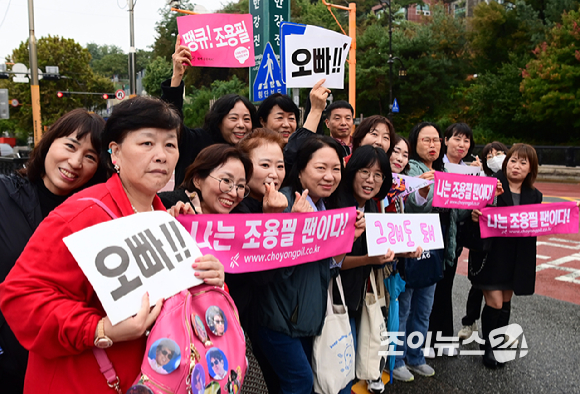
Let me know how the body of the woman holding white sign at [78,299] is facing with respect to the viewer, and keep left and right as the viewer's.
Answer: facing the viewer and to the right of the viewer

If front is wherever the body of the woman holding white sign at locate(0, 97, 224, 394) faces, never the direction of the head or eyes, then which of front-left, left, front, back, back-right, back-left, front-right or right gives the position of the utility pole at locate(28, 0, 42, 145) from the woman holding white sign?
back-left

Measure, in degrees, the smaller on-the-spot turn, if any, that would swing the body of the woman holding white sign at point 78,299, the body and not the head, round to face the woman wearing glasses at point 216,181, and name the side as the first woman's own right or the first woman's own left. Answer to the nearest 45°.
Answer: approximately 90° to the first woman's own left

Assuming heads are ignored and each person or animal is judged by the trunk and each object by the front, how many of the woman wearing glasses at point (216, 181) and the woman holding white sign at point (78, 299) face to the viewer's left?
0

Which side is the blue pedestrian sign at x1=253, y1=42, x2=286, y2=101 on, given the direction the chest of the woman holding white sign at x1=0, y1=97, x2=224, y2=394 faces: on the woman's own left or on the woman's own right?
on the woman's own left
